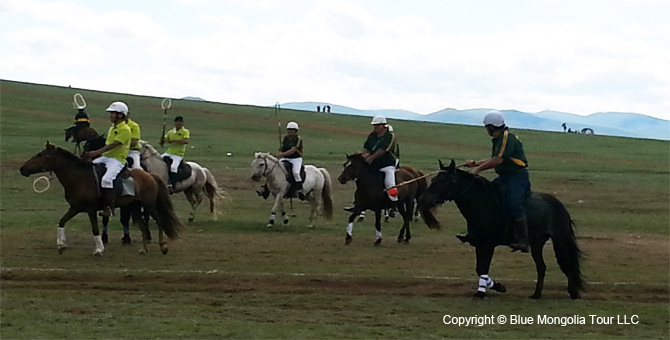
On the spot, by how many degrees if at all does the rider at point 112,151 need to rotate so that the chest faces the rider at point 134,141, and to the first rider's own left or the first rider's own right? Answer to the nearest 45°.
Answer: approximately 90° to the first rider's own right

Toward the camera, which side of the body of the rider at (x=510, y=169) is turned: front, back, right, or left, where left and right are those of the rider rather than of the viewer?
left

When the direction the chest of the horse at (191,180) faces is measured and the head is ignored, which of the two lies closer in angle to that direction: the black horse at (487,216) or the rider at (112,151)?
the rider

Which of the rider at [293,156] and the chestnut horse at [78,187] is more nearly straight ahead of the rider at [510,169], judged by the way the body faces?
the chestnut horse

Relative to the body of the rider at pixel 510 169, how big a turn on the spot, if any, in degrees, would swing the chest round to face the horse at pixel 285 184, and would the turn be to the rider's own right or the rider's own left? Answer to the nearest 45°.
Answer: approximately 45° to the rider's own right

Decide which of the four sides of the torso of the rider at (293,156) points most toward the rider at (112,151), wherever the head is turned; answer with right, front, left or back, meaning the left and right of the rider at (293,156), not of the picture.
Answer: front

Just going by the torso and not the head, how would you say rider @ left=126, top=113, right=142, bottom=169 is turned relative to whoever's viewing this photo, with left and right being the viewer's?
facing to the left of the viewer

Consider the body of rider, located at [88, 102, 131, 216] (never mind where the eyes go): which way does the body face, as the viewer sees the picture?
to the viewer's left

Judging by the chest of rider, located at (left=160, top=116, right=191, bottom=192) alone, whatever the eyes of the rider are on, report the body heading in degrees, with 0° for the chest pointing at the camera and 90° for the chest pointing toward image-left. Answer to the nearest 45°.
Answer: approximately 45°

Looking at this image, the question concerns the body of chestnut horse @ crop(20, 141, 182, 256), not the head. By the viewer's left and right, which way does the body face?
facing to the left of the viewer
